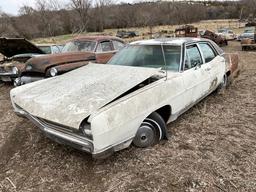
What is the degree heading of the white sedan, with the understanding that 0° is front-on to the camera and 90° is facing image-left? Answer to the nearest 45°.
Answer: approximately 45°

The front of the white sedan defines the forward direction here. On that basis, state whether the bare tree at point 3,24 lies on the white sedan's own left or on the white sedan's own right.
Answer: on the white sedan's own right

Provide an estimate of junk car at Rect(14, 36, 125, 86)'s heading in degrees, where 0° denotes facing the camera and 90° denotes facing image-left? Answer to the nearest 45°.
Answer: approximately 45°

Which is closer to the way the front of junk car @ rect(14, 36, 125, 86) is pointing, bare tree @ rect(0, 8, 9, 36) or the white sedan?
the white sedan

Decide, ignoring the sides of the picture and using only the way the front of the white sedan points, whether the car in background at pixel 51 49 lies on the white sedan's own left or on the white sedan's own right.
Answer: on the white sedan's own right

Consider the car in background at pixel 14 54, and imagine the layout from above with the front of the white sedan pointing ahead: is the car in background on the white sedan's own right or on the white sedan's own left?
on the white sedan's own right

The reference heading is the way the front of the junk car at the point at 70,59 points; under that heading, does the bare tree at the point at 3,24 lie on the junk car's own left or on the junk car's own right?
on the junk car's own right

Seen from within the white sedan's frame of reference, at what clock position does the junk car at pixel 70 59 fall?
The junk car is roughly at 4 o'clock from the white sedan.

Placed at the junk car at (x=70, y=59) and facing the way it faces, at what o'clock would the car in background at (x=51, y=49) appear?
The car in background is roughly at 4 o'clock from the junk car.
